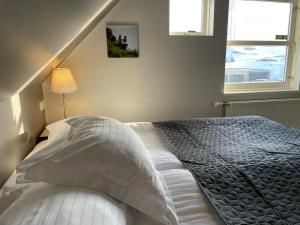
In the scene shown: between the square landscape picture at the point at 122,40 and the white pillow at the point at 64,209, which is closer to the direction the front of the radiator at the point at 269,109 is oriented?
the white pillow

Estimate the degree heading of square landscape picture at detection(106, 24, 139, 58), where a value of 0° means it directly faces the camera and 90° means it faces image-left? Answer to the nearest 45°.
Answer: approximately 0°

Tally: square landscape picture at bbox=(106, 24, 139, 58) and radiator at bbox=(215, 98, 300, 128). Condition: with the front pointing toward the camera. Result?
2

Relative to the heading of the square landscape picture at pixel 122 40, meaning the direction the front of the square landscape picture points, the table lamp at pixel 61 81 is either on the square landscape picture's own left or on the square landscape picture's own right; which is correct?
on the square landscape picture's own right

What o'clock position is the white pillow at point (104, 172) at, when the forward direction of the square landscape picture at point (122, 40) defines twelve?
The white pillow is roughly at 12 o'clock from the square landscape picture.

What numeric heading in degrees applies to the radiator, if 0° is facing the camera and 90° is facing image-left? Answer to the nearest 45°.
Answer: approximately 0°

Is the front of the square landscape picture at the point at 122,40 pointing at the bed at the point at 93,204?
yes
